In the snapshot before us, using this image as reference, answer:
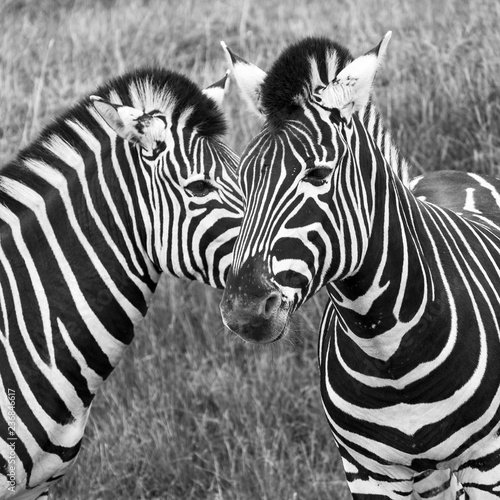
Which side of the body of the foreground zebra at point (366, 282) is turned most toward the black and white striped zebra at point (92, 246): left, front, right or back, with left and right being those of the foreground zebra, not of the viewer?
right

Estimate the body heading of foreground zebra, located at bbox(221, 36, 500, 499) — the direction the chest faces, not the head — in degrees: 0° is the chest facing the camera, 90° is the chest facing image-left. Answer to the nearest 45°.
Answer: approximately 45°
